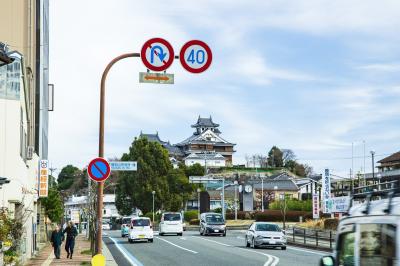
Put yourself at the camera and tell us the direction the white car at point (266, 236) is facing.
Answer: facing the viewer and to the right of the viewer

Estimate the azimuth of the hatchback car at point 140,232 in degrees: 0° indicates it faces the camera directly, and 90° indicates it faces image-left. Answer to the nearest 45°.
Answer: approximately 180°

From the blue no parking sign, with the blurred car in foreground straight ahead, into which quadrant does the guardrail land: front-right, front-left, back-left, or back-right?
back-left

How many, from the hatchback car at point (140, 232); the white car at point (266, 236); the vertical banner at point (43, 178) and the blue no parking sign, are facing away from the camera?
1

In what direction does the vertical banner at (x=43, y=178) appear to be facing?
toward the camera

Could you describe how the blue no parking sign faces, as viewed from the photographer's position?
facing the viewer

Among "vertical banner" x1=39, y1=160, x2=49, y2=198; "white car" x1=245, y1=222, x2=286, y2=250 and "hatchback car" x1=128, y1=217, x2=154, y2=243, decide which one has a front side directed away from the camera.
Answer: the hatchback car

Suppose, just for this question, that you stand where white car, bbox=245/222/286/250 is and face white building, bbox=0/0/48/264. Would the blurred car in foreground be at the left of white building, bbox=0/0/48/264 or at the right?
left
